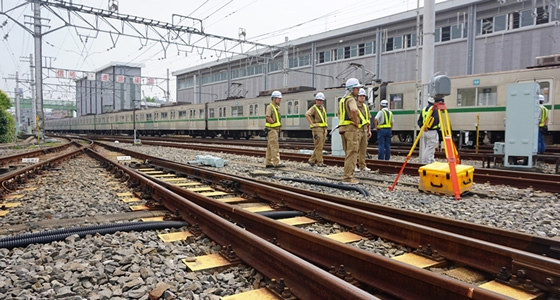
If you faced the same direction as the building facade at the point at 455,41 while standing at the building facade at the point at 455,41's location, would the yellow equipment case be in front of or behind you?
in front

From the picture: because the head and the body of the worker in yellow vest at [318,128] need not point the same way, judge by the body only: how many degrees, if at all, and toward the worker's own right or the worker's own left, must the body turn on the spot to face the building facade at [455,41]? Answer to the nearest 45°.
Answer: approximately 90° to the worker's own left

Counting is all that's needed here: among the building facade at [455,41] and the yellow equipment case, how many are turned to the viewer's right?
0

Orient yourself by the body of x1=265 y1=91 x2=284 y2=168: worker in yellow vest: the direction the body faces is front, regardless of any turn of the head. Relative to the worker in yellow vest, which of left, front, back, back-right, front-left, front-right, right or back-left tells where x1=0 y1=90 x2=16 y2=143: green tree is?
back

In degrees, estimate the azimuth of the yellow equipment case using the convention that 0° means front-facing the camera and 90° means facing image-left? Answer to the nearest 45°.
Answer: approximately 45°

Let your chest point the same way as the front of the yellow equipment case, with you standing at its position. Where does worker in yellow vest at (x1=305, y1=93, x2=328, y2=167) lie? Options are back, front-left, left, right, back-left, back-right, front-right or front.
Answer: right

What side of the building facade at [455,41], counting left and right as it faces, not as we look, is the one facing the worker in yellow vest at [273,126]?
front

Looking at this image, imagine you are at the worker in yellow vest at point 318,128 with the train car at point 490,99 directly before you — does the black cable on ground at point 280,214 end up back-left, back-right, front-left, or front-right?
back-right

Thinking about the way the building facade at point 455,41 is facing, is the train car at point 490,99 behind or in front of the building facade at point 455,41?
in front

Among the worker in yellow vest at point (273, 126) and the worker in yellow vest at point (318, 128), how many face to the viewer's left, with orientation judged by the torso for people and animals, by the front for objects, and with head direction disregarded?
0
